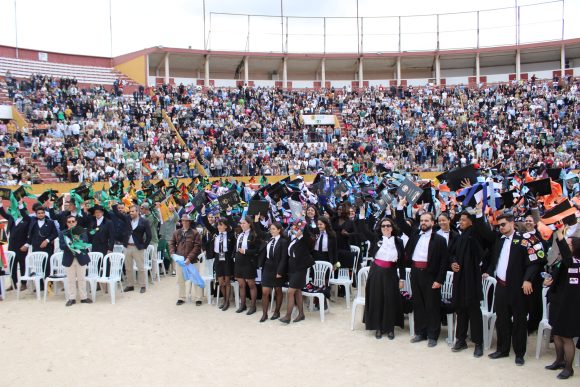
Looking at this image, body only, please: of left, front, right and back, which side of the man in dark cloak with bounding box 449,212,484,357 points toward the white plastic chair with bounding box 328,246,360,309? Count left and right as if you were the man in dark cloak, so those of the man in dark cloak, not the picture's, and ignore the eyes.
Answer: right

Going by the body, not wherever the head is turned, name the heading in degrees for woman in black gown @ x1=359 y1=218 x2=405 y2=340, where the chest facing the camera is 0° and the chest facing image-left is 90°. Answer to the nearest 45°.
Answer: approximately 0°

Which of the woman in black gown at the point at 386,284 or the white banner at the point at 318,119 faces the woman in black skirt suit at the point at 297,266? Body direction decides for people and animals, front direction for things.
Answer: the white banner

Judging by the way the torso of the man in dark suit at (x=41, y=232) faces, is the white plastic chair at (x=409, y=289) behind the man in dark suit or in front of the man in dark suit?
in front

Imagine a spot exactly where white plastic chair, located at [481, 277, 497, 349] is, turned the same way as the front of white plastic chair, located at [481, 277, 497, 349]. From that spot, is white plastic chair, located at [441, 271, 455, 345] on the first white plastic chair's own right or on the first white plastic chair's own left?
on the first white plastic chair's own right

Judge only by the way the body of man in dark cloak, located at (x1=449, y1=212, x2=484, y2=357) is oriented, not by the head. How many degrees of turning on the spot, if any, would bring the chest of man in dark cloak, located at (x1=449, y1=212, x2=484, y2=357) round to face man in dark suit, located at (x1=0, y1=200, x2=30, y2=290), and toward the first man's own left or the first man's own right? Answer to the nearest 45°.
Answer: approximately 45° to the first man's own right

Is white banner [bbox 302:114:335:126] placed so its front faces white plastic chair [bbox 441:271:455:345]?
yes

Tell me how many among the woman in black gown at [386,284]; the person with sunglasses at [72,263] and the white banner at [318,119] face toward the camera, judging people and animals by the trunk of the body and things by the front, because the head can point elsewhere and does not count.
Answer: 3

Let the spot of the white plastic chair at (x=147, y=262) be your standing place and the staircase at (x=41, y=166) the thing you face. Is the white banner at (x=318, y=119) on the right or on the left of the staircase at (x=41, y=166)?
right

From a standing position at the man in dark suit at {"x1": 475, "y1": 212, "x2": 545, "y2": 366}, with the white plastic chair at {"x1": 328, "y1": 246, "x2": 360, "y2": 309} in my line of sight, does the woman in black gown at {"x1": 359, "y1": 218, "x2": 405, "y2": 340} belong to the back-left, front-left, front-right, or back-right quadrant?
front-left

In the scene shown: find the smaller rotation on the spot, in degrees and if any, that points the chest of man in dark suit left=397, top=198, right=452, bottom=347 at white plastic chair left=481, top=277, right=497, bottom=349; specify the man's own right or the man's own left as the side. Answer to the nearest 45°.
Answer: approximately 135° to the man's own left

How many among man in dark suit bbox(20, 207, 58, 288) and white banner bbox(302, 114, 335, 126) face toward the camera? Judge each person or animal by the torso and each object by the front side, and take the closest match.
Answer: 2

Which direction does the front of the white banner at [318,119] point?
toward the camera
